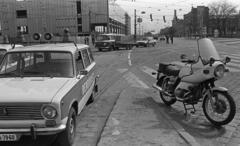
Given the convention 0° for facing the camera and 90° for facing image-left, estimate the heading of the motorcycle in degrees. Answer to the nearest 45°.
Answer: approximately 315°

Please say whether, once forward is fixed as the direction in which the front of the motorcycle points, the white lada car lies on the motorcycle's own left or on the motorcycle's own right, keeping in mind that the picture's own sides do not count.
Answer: on the motorcycle's own right

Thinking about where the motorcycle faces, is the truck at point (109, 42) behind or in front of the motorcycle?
behind
